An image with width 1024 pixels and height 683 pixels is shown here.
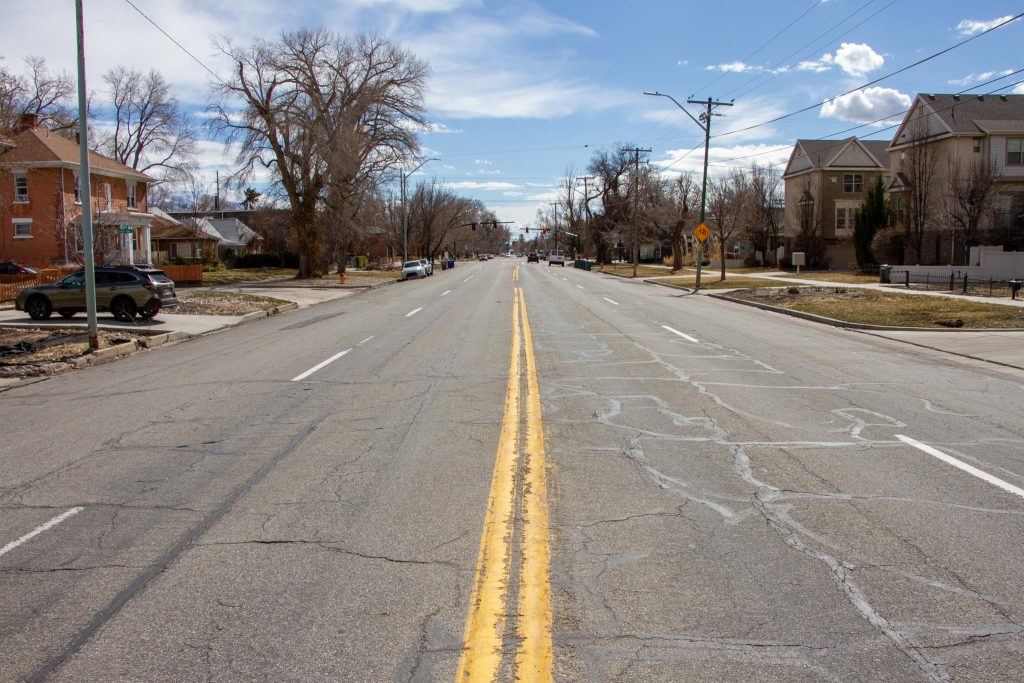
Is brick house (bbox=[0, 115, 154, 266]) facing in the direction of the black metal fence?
yes

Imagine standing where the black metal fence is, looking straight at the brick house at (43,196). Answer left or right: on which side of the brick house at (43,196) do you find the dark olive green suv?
left

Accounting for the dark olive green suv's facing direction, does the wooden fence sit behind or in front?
in front

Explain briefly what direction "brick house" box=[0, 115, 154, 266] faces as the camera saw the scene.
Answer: facing the viewer and to the right of the viewer

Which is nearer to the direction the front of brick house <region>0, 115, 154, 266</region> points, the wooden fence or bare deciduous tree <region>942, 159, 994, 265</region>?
the bare deciduous tree

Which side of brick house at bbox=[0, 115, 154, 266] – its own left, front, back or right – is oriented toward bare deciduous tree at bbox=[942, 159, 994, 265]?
front

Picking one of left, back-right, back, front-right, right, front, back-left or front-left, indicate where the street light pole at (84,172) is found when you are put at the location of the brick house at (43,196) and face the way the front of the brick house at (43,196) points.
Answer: front-right

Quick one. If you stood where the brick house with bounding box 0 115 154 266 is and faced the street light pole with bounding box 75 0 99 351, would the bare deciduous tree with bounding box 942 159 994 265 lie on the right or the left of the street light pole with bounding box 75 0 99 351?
left
